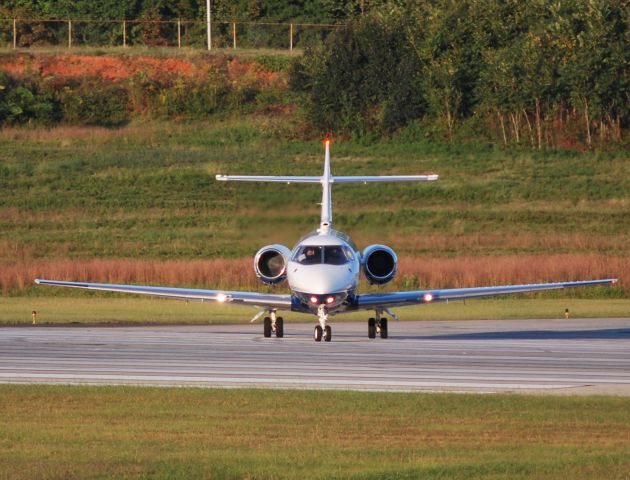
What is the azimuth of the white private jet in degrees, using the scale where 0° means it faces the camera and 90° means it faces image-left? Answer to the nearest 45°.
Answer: approximately 0°
